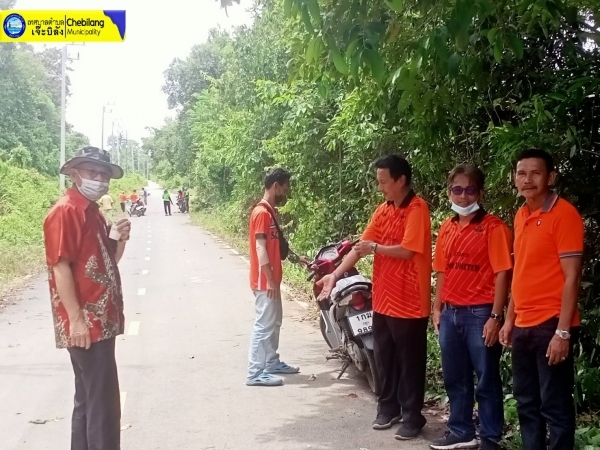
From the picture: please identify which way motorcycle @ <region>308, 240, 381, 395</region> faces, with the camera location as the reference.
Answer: facing away from the viewer and to the left of the viewer

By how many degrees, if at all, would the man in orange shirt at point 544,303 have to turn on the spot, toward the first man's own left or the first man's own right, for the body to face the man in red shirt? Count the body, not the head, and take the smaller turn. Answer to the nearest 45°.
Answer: approximately 45° to the first man's own right

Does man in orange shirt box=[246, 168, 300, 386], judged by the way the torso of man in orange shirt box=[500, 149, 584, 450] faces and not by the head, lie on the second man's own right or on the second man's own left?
on the second man's own right

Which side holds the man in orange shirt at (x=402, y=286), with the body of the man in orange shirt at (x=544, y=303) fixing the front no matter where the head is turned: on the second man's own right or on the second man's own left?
on the second man's own right

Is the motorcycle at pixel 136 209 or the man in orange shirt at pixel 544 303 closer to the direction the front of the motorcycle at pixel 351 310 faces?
the motorcycle

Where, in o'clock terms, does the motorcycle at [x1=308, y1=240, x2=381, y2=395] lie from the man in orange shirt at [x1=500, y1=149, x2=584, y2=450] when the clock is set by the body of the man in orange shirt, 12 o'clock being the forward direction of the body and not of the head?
The motorcycle is roughly at 3 o'clock from the man in orange shirt.

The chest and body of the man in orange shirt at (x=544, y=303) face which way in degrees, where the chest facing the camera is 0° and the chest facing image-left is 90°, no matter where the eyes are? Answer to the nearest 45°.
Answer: approximately 45°

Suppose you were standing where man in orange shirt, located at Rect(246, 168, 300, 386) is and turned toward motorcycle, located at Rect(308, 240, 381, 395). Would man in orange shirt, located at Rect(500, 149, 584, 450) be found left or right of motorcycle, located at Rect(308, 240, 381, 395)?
right

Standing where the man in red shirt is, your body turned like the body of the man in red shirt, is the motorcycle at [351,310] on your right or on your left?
on your left

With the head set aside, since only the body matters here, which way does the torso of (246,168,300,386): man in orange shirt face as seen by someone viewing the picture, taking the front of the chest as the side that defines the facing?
to the viewer's right

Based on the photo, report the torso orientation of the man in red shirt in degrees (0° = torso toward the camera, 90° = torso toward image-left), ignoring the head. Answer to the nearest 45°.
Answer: approximately 315°
